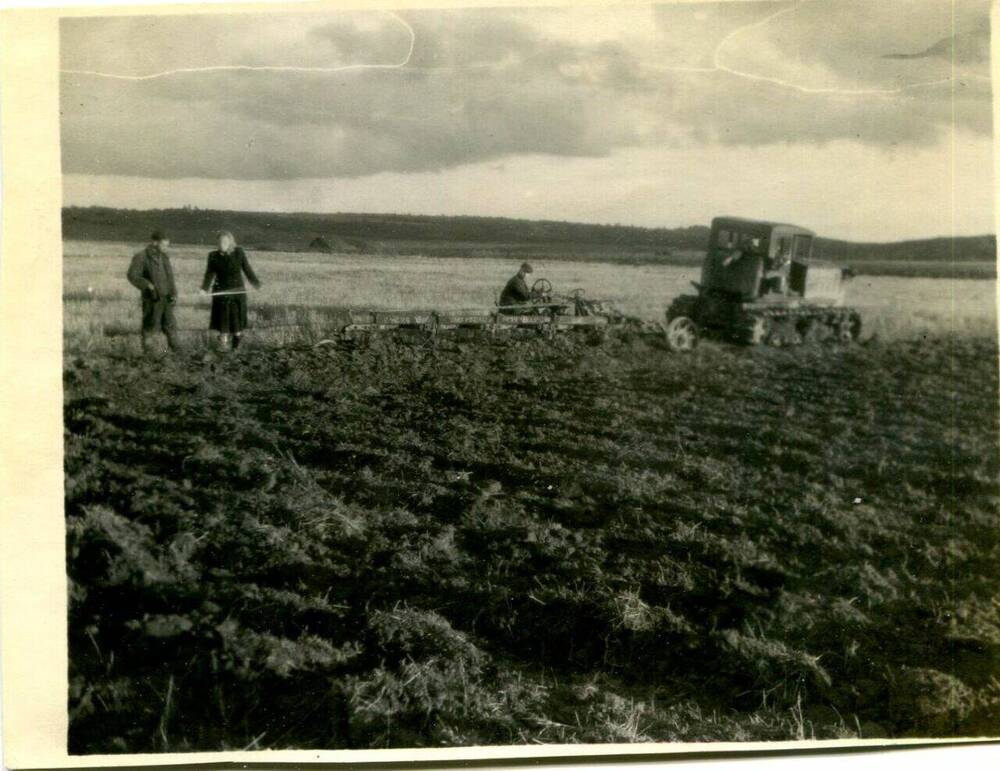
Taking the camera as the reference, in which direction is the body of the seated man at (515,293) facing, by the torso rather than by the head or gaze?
to the viewer's right

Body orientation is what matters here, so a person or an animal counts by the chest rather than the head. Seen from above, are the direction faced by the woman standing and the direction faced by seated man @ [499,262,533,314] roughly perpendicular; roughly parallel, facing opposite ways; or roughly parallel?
roughly perpendicular

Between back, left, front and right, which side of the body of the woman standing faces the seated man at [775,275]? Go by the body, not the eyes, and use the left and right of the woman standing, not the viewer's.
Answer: left

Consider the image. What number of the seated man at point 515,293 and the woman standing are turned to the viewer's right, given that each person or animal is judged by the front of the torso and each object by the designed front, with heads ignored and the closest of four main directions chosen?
1

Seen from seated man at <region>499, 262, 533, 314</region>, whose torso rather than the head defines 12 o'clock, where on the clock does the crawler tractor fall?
The crawler tractor is roughly at 12 o'clock from the seated man.

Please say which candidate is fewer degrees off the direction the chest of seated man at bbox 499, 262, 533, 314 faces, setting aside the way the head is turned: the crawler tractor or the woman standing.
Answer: the crawler tractor

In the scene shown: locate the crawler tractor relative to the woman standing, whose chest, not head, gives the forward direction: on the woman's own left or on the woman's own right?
on the woman's own left

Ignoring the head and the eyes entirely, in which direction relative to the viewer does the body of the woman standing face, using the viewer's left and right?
facing the viewer

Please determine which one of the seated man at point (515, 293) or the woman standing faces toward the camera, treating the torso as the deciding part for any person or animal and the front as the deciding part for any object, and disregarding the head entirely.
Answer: the woman standing

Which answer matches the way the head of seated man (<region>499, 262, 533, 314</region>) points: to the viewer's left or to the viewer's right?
to the viewer's right
